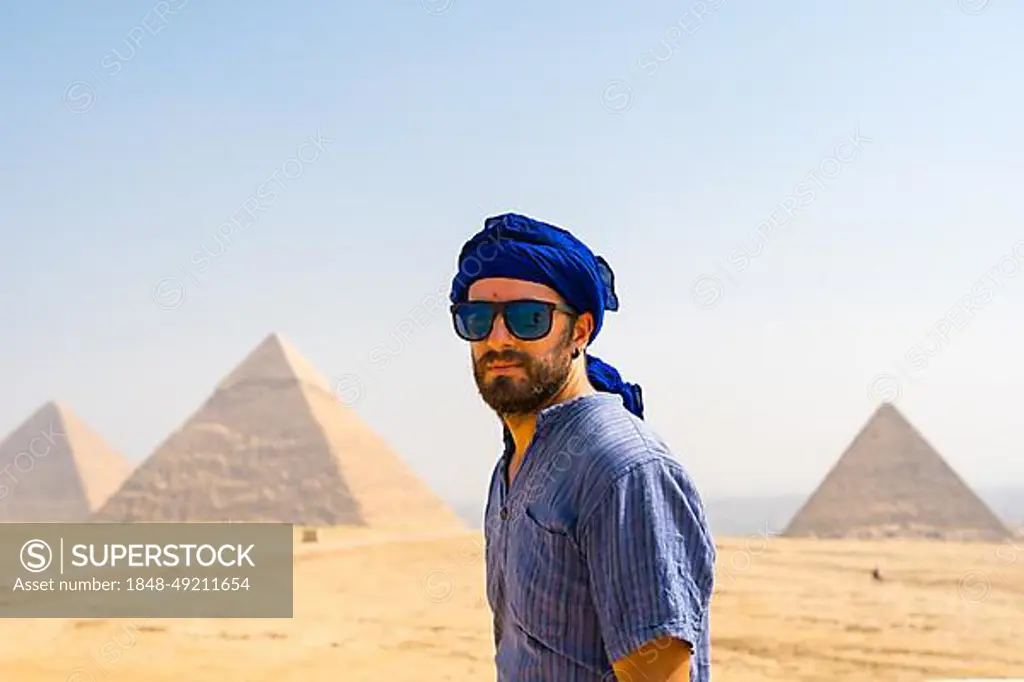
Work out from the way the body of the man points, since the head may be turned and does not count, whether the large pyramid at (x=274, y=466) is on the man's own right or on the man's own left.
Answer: on the man's own right

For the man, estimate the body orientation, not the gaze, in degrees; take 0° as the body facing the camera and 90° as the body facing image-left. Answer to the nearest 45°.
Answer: approximately 45°

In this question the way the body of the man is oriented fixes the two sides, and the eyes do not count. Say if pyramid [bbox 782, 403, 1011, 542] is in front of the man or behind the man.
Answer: behind
